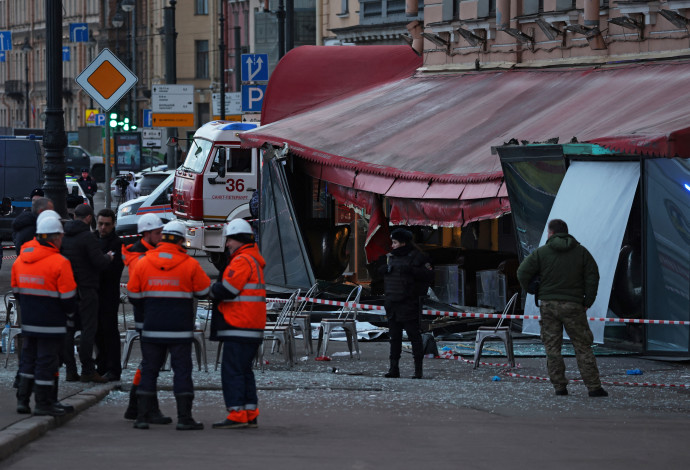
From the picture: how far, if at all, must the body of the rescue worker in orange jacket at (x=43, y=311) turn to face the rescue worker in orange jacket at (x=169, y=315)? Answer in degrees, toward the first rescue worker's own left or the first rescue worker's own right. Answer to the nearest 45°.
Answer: approximately 90° to the first rescue worker's own right

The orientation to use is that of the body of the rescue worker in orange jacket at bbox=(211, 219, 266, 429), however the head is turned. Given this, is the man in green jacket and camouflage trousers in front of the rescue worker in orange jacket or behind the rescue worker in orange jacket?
behind

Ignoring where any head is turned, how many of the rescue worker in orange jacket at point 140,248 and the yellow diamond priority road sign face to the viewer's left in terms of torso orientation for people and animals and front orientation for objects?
0

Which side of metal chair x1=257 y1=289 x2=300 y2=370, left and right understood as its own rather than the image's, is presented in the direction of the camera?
left

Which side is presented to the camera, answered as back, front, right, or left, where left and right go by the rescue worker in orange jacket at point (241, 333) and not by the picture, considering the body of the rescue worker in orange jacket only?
left

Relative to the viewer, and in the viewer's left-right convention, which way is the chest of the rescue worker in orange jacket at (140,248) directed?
facing to the right of the viewer

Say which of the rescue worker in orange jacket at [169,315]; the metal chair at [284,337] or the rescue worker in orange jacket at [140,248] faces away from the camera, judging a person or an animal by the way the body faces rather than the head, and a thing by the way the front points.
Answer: the rescue worker in orange jacket at [169,315]

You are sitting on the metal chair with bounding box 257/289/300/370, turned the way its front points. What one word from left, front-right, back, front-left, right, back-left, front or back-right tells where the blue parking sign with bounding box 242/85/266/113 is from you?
right

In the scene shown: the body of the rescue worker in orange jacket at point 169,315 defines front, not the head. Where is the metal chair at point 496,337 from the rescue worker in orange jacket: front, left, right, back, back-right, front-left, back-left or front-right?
front-right

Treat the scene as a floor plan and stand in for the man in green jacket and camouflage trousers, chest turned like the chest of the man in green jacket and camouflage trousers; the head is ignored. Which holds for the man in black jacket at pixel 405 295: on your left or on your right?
on your left

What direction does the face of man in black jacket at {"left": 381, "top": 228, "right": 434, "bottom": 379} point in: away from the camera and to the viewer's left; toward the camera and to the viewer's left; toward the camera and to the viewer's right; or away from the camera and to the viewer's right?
toward the camera and to the viewer's left
